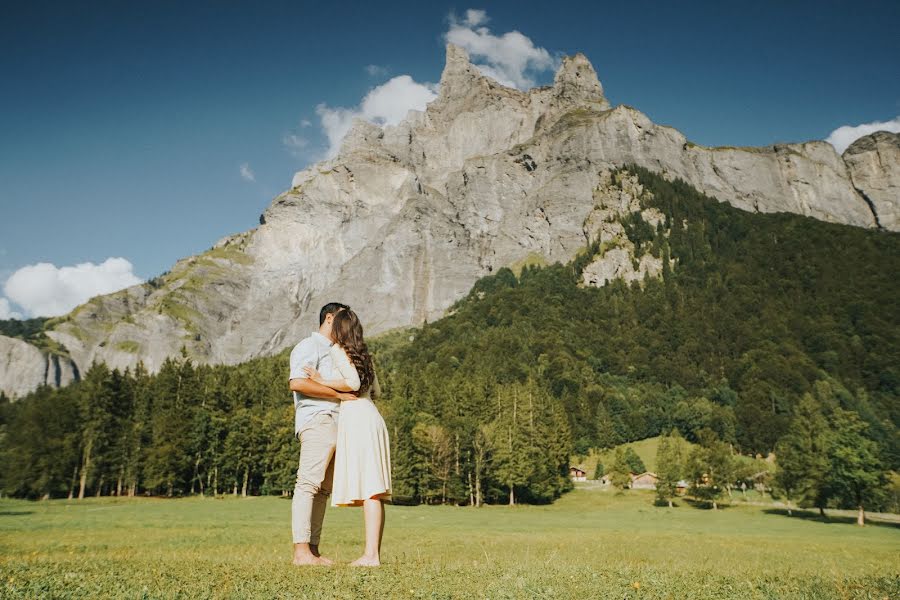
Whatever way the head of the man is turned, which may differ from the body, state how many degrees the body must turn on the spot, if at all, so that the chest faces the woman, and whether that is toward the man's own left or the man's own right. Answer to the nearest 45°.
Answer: approximately 45° to the man's own right

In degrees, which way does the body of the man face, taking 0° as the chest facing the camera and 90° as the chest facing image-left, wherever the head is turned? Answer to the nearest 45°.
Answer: approximately 270°
